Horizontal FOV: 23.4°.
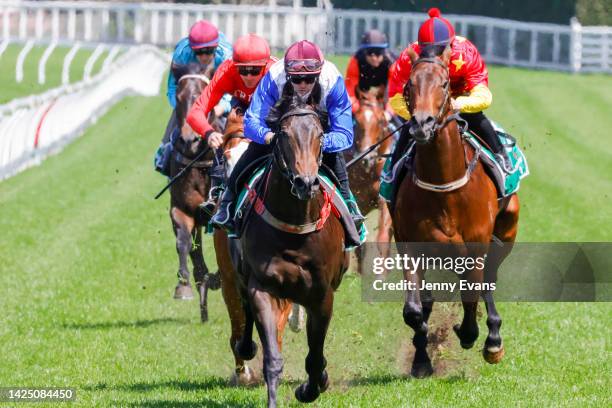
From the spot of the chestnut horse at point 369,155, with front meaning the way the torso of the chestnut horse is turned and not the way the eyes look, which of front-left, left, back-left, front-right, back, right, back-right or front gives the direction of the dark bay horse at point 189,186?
front-right

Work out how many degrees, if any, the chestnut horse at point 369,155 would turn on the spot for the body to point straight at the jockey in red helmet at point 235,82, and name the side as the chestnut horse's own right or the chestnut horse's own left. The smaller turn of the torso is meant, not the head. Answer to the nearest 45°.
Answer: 0° — it already faces them

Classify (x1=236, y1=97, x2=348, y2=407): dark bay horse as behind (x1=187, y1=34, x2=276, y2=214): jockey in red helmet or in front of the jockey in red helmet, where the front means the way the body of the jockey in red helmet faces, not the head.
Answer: in front

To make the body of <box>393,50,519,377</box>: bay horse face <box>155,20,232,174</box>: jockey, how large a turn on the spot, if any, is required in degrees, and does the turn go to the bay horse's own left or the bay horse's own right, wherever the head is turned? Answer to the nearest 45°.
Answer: approximately 135° to the bay horse's own right

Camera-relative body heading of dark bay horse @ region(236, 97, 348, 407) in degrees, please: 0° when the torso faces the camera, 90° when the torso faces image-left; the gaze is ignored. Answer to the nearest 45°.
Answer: approximately 0°

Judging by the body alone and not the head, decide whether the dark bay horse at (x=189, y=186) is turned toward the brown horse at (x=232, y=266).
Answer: yes

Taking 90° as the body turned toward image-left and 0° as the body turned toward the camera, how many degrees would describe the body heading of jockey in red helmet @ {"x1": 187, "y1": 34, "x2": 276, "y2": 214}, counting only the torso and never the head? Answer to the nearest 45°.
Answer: approximately 0°
